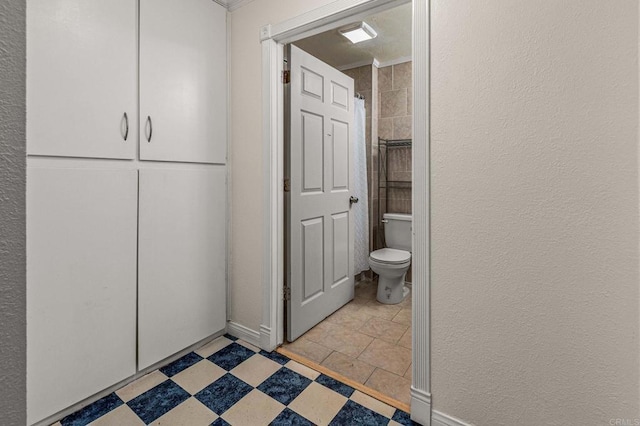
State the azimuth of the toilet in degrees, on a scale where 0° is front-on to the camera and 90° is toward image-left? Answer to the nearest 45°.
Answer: approximately 45°

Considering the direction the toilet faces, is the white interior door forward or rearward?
forward
